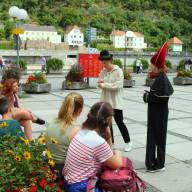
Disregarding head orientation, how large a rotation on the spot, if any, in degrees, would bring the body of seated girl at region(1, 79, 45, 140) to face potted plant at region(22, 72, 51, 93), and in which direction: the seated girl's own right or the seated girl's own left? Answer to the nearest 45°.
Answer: approximately 90° to the seated girl's own left

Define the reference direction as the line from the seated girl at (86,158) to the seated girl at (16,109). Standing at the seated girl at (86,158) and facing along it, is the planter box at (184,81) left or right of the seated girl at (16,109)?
right

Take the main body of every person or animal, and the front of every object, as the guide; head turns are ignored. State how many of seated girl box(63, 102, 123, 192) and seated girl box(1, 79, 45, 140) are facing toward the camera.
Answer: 0

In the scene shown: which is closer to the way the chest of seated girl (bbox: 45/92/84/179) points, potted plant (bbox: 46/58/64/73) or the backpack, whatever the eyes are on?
the potted plant

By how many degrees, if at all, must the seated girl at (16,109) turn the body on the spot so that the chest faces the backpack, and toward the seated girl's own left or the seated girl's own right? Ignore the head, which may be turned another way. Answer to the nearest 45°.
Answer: approximately 45° to the seated girl's own right

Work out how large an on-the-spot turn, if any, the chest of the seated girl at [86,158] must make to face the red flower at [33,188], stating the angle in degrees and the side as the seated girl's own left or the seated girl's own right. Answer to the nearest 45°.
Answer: approximately 180°

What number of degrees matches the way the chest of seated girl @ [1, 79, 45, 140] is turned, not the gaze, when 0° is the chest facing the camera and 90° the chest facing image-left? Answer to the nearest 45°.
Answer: approximately 270°

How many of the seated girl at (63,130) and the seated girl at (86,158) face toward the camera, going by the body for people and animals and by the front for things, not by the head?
0

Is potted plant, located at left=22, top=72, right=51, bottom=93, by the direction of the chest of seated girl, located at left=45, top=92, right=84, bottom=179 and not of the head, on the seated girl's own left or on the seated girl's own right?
on the seated girl's own left

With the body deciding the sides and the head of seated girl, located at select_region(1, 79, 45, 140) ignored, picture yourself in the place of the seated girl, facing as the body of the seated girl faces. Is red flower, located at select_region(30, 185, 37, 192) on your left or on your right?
on your right

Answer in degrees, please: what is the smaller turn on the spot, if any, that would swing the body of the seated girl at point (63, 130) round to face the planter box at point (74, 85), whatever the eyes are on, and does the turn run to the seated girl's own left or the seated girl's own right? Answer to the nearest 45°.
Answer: approximately 45° to the seated girl's own left

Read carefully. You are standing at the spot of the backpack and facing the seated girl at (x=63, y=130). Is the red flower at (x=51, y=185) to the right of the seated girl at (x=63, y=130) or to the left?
left

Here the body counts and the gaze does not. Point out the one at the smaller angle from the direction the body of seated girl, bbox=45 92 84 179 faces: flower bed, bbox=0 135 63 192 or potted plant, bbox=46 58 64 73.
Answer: the potted plant

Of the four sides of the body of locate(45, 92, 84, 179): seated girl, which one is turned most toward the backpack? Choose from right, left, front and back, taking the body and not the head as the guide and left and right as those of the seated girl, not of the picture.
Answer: right

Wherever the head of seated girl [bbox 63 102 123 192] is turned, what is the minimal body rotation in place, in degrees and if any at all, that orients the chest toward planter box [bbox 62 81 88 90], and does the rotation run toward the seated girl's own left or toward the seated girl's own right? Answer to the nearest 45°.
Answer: approximately 45° to the seated girl's own left

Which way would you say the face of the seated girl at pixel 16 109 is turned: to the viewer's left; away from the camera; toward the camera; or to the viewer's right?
to the viewer's right
